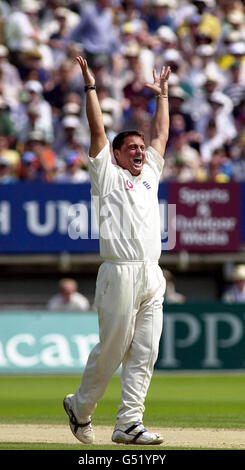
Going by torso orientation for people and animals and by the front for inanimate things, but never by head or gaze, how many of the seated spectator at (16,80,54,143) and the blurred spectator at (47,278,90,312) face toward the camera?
2

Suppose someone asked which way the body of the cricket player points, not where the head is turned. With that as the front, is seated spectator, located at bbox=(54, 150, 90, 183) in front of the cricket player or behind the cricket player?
behind

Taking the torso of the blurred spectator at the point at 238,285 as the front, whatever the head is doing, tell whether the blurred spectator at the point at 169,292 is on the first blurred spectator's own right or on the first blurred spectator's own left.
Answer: on the first blurred spectator's own right

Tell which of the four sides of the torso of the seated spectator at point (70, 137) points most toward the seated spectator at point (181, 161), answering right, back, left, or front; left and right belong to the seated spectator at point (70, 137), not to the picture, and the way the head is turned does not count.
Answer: left
